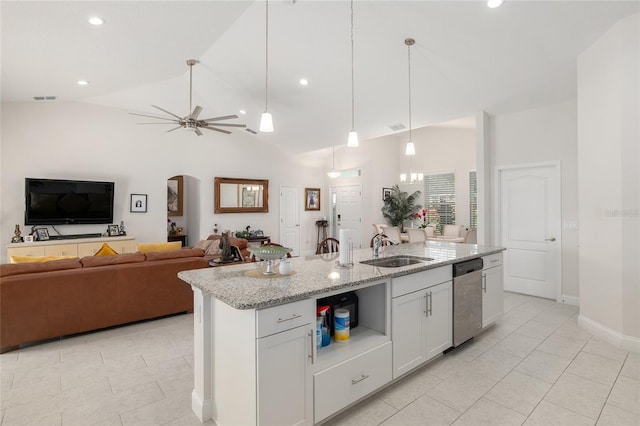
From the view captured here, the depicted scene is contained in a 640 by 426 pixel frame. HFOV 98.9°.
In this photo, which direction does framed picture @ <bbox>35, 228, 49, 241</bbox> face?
toward the camera

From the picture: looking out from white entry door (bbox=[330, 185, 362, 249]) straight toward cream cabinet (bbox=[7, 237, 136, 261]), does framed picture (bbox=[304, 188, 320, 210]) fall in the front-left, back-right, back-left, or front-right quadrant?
front-right

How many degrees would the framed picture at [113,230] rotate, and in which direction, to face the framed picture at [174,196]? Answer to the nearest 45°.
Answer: approximately 135° to its left

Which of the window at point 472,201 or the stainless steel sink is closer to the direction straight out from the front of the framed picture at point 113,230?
the stainless steel sink

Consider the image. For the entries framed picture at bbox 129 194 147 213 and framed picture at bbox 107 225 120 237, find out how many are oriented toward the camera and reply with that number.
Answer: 2

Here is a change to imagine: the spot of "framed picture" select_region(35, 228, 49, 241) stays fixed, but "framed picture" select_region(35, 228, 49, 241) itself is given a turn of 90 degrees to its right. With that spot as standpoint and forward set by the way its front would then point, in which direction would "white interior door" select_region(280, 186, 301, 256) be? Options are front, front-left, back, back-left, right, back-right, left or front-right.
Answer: back

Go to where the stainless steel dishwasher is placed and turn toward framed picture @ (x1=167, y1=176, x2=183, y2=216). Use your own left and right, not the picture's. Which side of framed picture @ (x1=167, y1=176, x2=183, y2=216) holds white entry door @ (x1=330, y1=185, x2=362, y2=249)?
right

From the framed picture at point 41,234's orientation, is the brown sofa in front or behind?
in front

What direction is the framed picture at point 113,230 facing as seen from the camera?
toward the camera

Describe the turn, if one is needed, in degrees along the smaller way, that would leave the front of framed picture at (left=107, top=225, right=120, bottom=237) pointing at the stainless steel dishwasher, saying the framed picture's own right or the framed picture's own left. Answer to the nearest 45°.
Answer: approximately 45° to the framed picture's own left

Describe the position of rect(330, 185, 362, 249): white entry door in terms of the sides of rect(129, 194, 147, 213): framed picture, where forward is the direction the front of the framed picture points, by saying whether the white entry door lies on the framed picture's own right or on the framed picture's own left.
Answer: on the framed picture's own left

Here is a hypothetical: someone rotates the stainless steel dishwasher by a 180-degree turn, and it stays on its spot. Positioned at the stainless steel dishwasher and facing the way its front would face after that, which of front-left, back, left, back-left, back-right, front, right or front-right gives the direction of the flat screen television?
front-left

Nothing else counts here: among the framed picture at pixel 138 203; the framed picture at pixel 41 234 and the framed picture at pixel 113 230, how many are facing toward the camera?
3

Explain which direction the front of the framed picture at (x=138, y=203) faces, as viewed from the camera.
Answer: facing the viewer

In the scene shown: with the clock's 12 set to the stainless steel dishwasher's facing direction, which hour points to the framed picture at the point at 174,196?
The framed picture is roughly at 5 o'clock from the stainless steel dishwasher.

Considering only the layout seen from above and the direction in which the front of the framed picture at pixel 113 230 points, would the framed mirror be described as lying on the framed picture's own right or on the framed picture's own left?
on the framed picture's own left
